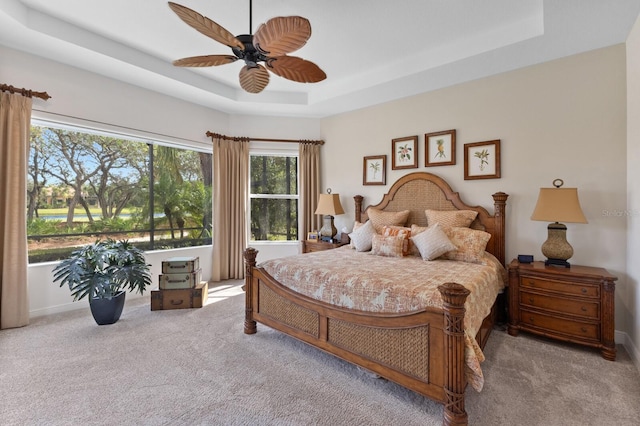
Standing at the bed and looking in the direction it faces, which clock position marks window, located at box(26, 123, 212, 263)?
The window is roughly at 2 o'clock from the bed.

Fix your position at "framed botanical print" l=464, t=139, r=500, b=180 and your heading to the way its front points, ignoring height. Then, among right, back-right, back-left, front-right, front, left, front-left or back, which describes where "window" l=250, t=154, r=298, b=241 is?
front-right

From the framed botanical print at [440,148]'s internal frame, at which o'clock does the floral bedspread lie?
The floral bedspread is roughly at 11 o'clock from the framed botanical print.

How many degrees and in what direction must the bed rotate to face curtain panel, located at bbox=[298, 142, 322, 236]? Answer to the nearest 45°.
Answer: approximately 90° to its right

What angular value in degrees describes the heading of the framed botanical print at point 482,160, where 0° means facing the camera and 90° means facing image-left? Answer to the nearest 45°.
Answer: approximately 45°

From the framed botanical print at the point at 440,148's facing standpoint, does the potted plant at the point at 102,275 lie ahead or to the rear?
ahead

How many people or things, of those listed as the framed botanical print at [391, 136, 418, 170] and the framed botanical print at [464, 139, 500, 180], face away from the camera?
0

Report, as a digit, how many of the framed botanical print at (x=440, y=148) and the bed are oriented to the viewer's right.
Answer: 0
